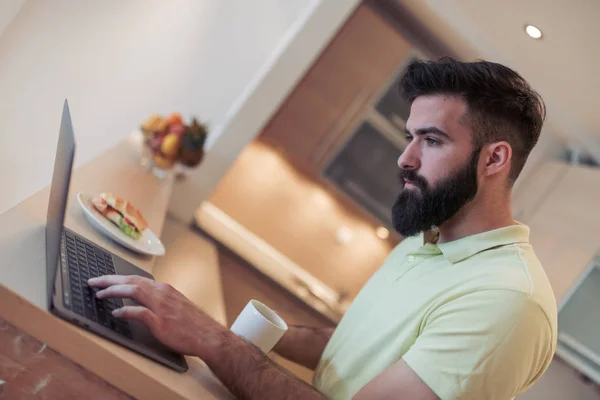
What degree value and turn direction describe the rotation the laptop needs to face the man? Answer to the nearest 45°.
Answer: approximately 45° to its left

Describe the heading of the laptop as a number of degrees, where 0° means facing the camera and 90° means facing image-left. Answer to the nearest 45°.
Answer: approximately 270°

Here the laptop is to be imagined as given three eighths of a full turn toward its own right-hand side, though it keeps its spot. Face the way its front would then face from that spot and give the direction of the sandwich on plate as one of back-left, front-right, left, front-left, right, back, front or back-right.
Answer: back-right

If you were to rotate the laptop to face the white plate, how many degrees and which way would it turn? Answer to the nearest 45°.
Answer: approximately 90° to its left

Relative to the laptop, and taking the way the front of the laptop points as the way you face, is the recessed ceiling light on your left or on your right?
on your left

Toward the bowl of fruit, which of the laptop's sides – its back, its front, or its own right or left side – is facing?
left

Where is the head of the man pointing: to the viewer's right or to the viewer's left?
to the viewer's left
